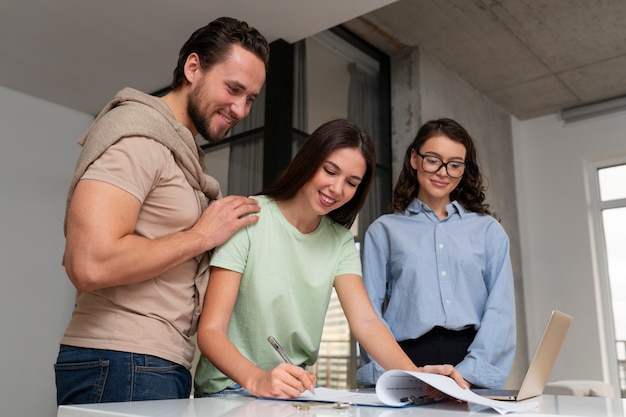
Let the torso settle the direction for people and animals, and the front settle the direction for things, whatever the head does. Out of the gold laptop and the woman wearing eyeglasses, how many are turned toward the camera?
1

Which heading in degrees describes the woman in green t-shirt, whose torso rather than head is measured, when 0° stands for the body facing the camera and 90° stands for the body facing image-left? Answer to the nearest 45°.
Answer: approximately 315°

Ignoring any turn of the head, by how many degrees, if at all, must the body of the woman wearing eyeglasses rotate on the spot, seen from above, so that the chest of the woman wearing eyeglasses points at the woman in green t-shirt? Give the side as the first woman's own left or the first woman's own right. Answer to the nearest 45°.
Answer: approximately 45° to the first woman's own right

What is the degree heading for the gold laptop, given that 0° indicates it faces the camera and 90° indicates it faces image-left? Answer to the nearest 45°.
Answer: approximately 90°

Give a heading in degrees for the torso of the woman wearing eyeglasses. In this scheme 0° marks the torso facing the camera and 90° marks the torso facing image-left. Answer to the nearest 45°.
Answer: approximately 0°

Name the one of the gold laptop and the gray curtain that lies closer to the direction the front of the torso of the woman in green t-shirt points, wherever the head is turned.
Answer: the gold laptop

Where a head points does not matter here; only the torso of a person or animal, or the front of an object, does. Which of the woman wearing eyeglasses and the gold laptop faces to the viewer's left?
the gold laptop

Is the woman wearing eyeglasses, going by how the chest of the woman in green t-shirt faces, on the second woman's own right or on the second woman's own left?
on the second woman's own left
